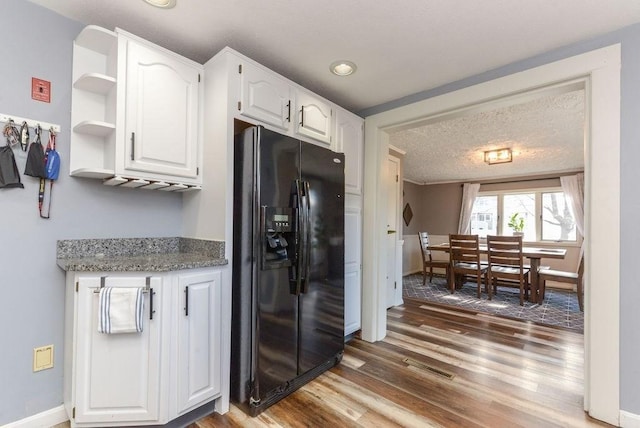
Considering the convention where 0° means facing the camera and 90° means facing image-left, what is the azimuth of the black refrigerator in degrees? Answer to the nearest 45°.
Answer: approximately 315°

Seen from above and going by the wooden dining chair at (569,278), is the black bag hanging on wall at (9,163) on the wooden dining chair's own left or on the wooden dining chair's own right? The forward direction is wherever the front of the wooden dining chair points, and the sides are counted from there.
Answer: on the wooden dining chair's own left

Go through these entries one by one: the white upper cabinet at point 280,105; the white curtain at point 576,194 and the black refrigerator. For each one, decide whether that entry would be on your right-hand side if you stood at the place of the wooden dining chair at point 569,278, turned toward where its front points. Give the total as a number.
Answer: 1

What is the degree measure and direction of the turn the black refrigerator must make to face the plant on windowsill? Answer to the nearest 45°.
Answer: approximately 90° to its left

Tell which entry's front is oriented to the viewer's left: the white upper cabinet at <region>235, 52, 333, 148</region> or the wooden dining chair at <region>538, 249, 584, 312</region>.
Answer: the wooden dining chair

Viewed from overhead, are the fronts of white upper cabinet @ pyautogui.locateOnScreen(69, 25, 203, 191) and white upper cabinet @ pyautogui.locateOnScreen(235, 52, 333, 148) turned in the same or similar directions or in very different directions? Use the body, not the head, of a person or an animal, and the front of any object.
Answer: same or similar directions

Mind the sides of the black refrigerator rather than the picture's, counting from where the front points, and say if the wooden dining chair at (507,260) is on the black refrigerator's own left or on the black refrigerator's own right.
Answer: on the black refrigerator's own left

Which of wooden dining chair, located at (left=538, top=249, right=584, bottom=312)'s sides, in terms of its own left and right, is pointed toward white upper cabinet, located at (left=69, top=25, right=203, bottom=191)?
left

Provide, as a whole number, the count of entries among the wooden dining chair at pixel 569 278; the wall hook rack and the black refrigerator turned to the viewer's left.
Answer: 1

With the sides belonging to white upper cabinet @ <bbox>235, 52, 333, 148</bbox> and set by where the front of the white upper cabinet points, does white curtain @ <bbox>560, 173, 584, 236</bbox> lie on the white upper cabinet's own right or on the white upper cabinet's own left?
on the white upper cabinet's own left

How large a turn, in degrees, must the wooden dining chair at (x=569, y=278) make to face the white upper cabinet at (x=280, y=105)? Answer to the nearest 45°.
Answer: approximately 90° to its left

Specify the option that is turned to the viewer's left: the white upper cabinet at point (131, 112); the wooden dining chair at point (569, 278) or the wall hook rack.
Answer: the wooden dining chair

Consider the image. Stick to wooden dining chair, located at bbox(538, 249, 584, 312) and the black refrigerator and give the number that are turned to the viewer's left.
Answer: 1

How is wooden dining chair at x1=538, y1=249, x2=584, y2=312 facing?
to the viewer's left
